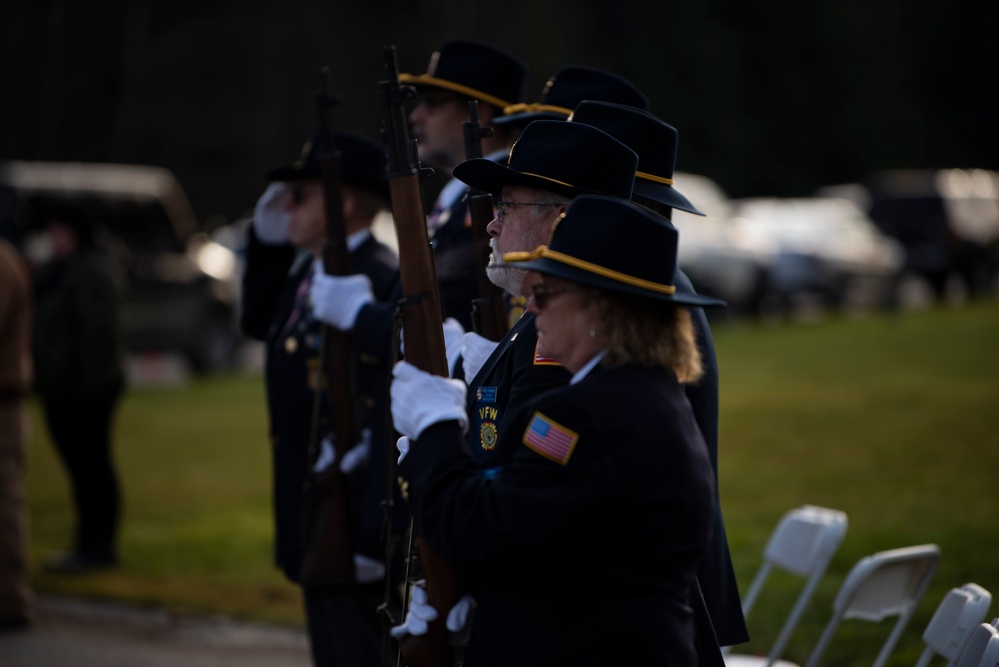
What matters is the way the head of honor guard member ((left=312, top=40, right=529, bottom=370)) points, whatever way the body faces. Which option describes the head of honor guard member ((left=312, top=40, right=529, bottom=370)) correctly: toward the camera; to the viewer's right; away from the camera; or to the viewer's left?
to the viewer's left

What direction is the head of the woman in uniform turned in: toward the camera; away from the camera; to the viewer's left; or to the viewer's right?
to the viewer's left

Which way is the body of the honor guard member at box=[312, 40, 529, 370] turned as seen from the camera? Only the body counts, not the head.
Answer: to the viewer's left
